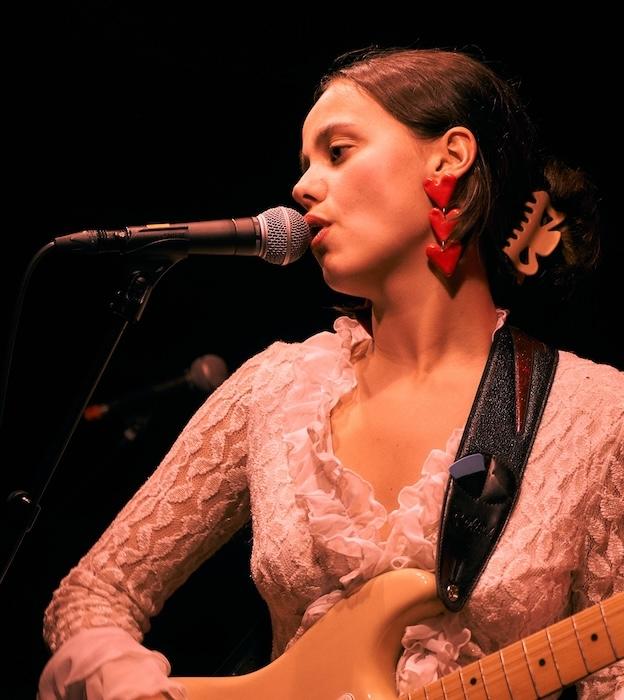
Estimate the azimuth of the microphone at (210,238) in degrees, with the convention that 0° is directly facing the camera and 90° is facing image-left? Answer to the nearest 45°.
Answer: approximately 270°

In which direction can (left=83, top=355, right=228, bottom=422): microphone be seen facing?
to the viewer's right

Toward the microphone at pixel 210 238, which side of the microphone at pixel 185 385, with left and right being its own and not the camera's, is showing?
right

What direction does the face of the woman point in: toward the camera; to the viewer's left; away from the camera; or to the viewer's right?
to the viewer's left

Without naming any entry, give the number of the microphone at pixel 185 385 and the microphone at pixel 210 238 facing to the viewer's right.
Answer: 2

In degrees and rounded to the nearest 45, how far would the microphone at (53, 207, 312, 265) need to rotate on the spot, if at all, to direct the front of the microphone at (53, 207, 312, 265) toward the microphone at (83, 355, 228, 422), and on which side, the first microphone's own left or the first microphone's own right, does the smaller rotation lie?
approximately 90° to the first microphone's own left

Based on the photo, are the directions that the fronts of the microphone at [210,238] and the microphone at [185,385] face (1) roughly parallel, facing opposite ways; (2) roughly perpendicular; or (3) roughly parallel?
roughly parallel
